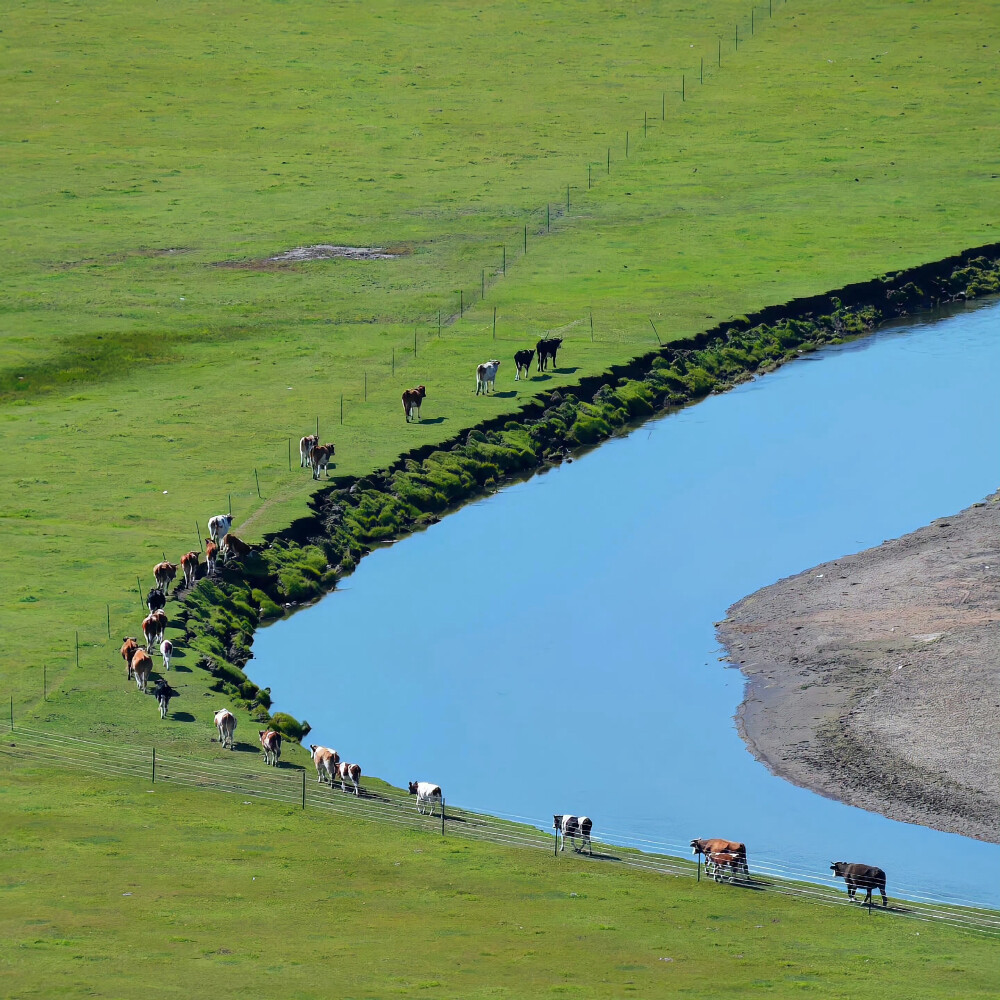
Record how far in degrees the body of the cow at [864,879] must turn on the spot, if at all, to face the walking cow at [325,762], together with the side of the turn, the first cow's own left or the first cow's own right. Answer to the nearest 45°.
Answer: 0° — it already faces it

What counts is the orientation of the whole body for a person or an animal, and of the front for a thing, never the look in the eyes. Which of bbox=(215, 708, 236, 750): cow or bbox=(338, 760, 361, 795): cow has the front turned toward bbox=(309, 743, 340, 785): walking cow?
bbox=(338, 760, 361, 795): cow

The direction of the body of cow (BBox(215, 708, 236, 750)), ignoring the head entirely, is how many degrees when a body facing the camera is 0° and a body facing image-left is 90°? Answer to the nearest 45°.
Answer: approximately 135°

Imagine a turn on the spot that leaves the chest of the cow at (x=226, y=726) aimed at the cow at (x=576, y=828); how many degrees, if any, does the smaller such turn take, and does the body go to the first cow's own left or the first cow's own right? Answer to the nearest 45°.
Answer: approximately 180°

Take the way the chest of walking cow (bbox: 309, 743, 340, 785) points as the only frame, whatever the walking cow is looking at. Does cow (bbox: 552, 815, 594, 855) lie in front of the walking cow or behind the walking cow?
behind

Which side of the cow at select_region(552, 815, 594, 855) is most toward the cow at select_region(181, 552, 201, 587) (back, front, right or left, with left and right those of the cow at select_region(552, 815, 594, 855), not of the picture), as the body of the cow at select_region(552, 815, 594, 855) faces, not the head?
front

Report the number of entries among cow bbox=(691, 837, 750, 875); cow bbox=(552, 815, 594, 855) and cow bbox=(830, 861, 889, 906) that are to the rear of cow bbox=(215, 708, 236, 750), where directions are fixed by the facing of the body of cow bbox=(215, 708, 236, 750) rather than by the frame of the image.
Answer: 3

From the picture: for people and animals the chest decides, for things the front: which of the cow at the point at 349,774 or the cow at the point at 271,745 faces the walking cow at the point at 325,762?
the cow at the point at 349,774

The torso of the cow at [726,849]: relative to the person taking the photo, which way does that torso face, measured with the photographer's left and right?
facing to the left of the viewer

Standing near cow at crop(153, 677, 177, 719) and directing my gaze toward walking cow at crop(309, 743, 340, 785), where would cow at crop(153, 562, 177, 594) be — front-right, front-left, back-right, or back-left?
back-left

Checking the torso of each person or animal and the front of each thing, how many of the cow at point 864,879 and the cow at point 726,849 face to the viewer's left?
2

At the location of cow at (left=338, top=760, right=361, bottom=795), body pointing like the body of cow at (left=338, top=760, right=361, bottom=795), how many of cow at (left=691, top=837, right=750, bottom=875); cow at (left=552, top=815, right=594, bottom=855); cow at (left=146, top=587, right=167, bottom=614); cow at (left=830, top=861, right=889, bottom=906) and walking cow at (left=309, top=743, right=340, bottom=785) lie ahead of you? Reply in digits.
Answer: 2

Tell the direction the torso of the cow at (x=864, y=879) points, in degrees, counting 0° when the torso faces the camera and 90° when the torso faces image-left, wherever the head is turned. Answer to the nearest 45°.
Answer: approximately 90°

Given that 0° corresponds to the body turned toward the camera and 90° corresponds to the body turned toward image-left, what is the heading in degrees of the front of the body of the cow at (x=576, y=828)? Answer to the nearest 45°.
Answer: approximately 135°

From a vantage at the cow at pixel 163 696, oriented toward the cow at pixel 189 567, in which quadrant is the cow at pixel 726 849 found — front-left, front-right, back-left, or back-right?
back-right

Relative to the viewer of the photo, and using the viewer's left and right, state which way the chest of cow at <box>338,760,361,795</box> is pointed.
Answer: facing away from the viewer and to the left of the viewer

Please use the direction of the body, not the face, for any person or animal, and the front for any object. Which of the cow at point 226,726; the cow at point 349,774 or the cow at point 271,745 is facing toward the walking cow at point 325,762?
the cow at point 349,774
